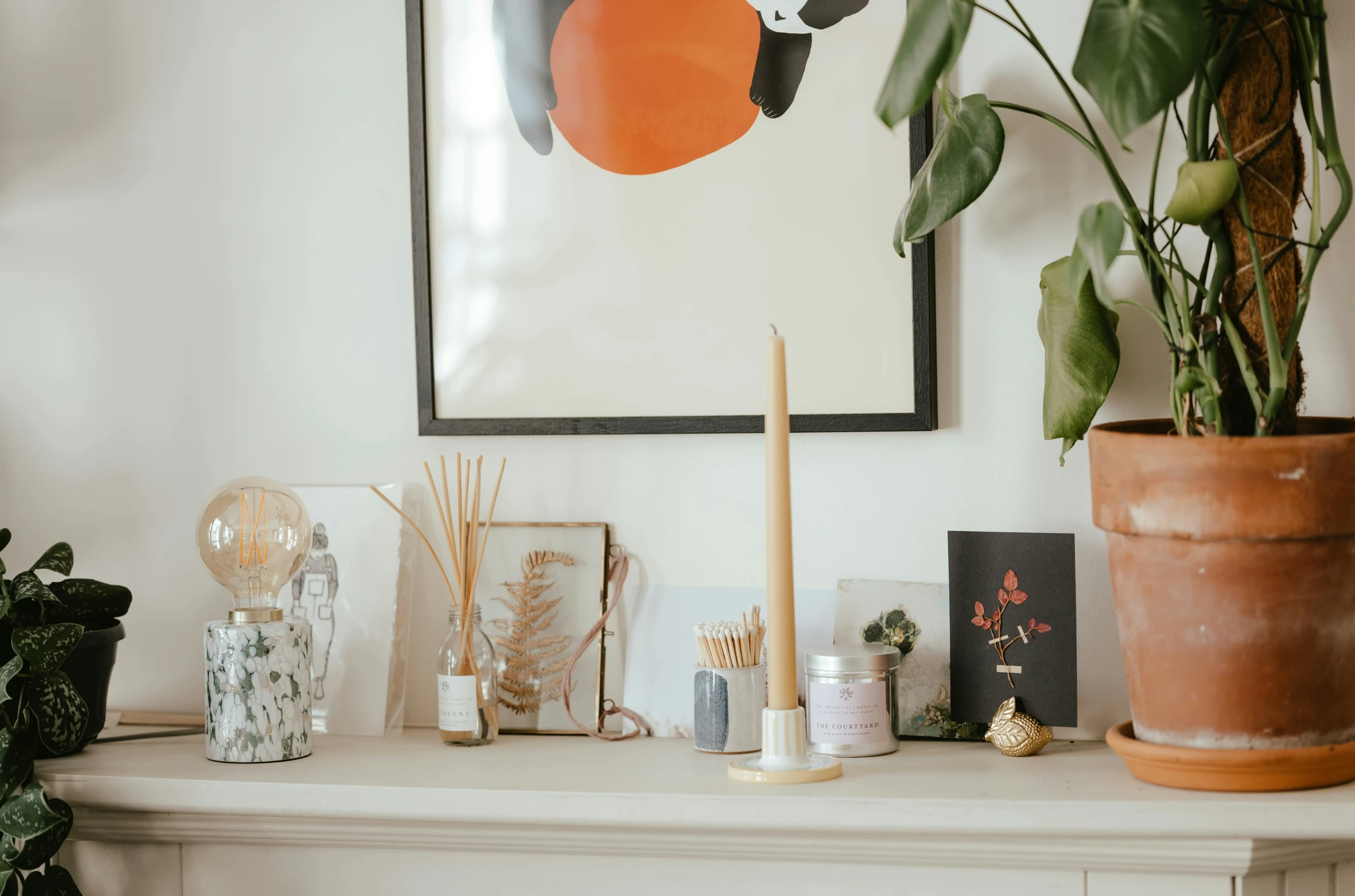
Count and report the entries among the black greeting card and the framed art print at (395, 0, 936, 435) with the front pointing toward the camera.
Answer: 2

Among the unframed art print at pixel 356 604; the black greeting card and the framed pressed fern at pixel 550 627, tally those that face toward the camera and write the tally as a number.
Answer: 3

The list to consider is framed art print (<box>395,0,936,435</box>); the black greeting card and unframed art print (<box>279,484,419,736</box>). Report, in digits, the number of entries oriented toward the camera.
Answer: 3

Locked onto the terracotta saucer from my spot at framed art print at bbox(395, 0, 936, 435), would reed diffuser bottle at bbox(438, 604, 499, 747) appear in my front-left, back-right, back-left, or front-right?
back-right

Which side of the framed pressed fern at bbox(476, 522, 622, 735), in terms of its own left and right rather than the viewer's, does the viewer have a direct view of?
front

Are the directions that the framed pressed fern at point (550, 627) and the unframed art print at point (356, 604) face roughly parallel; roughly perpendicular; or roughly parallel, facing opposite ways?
roughly parallel

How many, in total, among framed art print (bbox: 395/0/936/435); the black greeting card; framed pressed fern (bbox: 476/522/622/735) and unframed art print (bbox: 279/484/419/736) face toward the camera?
4

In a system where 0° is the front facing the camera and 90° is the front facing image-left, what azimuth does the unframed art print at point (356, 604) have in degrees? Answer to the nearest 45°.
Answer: approximately 0°
